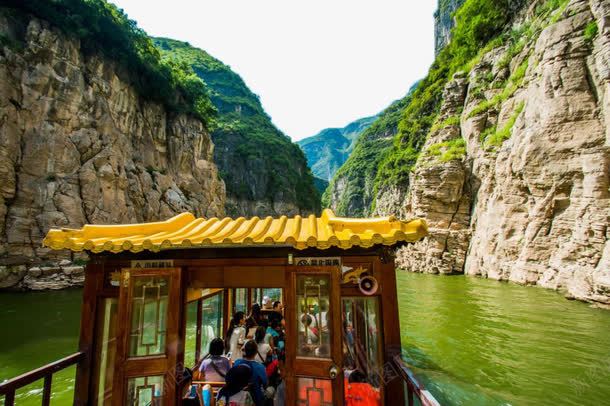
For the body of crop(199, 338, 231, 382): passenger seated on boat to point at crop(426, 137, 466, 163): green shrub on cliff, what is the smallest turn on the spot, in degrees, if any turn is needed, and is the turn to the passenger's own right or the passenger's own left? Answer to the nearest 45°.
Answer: approximately 45° to the passenger's own right

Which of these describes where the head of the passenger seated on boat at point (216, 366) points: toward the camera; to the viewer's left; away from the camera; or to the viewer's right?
away from the camera

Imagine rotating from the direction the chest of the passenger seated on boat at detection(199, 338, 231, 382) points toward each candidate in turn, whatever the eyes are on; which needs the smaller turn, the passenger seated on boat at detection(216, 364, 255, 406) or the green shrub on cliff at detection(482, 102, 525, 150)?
the green shrub on cliff

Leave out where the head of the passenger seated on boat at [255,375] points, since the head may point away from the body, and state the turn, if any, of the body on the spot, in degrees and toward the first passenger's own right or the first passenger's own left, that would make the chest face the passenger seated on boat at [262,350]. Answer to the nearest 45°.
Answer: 0° — they already face them

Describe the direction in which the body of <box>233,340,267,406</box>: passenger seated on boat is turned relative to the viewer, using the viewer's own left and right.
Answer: facing away from the viewer

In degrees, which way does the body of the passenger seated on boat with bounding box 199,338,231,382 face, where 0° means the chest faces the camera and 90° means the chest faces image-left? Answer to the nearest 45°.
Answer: approximately 180°

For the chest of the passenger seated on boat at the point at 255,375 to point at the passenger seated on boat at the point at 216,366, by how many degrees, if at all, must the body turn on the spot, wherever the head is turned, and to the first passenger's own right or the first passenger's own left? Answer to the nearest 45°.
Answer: approximately 45° to the first passenger's own left

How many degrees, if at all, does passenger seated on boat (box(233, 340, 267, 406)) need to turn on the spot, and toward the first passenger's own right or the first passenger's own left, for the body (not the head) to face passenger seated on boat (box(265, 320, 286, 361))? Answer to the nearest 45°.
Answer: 0° — they already face them

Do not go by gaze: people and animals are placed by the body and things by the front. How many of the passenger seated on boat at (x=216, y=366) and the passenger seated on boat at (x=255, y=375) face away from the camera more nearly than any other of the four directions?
2
